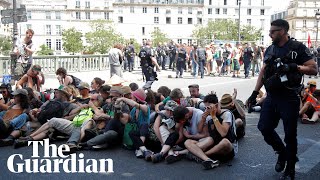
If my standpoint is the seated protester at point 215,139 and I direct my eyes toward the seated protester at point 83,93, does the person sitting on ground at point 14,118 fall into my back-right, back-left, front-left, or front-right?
front-left

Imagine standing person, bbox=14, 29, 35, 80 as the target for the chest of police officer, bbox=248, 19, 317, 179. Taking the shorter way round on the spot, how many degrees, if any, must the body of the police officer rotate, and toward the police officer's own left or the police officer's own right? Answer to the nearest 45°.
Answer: approximately 90° to the police officer's own right

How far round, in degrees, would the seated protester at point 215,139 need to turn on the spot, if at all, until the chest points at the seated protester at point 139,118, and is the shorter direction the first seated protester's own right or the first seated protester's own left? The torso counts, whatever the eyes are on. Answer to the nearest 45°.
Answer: approximately 90° to the first seated protester's own right

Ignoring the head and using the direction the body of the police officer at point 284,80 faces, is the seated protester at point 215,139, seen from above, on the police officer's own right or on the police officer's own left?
on the police officer's own right

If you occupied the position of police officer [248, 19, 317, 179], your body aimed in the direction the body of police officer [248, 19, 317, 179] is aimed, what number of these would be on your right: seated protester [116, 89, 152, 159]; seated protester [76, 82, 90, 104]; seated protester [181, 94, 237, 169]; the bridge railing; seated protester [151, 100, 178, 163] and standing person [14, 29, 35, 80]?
6

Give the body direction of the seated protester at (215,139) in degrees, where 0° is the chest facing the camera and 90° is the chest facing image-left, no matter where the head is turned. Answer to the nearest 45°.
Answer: approximately 45°

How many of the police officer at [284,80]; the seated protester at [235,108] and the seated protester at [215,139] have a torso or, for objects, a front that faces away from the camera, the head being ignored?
0

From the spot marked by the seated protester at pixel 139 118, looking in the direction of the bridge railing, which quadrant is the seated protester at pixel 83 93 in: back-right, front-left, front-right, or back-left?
front-left

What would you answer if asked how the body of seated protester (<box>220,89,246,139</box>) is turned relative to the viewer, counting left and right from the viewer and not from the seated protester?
facing the viewer and to the right of the viewer

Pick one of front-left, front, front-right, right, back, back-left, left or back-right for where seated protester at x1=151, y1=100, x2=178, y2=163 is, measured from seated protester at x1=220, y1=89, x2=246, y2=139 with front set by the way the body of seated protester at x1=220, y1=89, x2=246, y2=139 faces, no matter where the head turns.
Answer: right

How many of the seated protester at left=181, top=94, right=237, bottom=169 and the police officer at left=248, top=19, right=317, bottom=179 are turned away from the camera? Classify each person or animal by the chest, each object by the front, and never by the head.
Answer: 0

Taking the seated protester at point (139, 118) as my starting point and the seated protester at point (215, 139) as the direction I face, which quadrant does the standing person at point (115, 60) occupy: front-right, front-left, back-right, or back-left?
back-left
